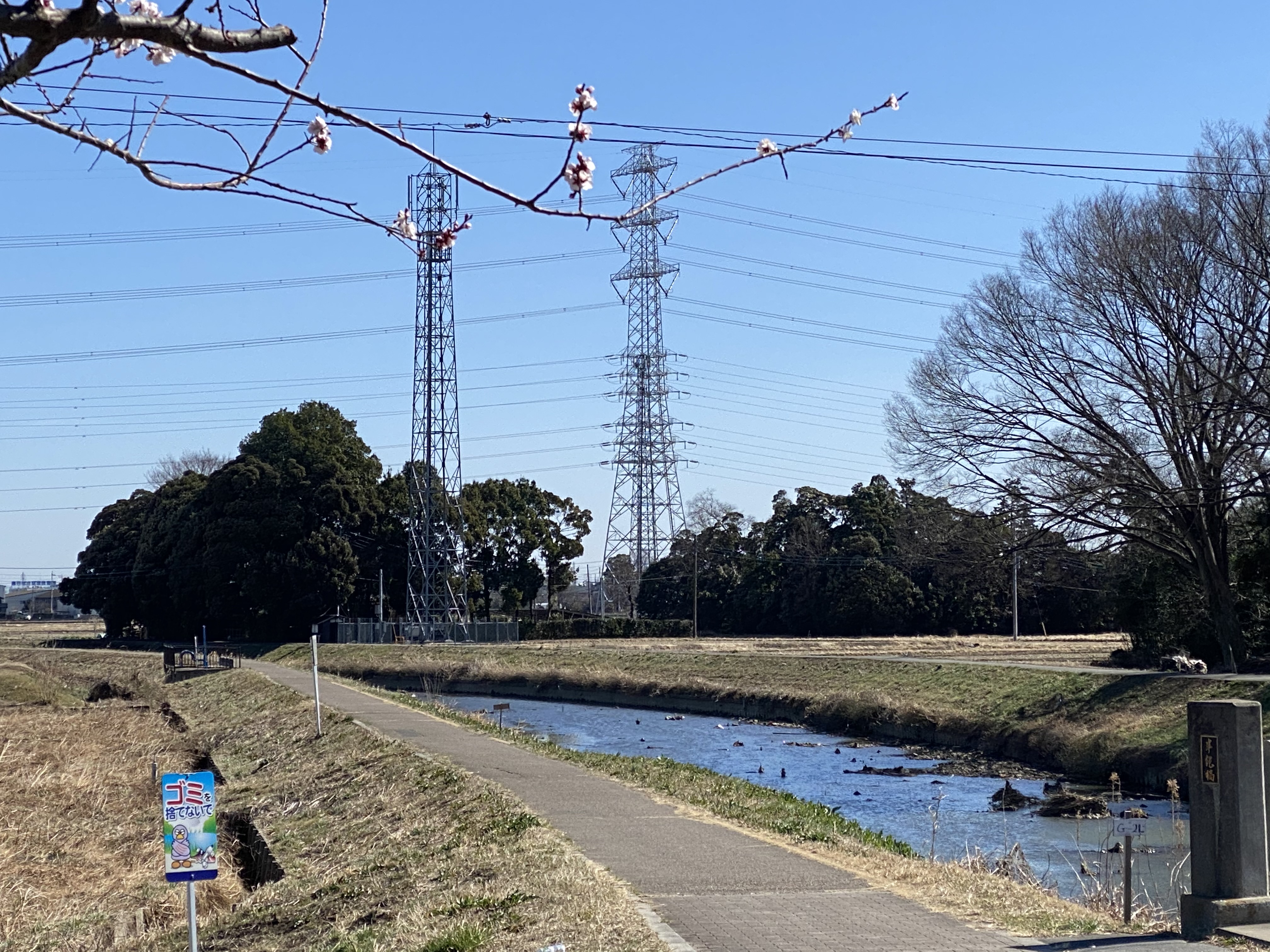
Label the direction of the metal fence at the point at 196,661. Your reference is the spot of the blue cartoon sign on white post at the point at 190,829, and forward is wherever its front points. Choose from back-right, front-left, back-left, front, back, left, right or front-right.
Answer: back

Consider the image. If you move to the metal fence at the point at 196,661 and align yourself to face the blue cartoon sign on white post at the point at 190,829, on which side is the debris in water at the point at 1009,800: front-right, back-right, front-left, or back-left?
front-left

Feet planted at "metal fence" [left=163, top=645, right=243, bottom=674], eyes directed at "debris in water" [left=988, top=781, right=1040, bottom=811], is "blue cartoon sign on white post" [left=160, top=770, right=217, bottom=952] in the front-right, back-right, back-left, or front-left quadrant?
front-right

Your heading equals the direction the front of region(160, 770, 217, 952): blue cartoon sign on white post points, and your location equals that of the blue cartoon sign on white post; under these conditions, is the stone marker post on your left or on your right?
on your left

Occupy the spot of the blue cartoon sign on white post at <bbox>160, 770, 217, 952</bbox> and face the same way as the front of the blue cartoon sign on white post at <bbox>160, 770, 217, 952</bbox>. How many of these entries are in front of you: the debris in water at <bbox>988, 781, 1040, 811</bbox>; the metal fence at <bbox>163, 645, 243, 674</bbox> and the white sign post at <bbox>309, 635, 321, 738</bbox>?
0

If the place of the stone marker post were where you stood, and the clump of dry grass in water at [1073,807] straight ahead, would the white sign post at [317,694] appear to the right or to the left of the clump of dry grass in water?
left

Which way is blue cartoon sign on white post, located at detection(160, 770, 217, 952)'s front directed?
toward the camera

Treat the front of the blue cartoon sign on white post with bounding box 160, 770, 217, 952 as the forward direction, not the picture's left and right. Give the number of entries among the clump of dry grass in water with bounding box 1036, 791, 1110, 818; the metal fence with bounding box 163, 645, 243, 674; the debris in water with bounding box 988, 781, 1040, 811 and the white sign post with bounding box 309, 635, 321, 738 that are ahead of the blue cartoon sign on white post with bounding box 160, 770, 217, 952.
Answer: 0

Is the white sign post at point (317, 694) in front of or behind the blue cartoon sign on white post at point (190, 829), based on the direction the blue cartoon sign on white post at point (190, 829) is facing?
behind

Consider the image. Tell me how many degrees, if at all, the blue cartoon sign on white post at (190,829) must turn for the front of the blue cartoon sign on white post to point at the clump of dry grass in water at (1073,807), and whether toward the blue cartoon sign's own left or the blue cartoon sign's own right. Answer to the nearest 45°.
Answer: approximately 135° to the blue cartoon sign's own left

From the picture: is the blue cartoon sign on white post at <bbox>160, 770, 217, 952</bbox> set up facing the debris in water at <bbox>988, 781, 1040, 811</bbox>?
no

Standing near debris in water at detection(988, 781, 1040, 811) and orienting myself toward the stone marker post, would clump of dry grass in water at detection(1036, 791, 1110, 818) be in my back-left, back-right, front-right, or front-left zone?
front-left

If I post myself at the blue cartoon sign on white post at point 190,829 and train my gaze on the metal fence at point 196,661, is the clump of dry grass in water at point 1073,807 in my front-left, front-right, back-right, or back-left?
front-right

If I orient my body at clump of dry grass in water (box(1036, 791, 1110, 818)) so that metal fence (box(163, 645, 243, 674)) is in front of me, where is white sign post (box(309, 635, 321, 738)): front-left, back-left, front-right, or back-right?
front-left

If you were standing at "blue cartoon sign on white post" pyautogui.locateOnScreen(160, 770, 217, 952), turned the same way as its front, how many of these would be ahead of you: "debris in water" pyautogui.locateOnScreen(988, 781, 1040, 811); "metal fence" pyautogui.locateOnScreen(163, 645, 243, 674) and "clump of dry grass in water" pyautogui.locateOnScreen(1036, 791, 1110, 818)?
0
